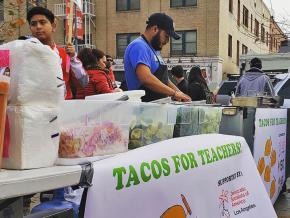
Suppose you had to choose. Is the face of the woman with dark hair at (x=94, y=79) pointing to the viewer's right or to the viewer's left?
to the viewer's right

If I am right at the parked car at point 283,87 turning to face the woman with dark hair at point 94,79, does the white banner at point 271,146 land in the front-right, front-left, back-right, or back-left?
front-left

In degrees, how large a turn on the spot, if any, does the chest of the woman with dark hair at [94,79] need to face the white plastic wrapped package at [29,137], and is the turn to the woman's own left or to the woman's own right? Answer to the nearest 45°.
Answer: approximately 90° to the woman's own right

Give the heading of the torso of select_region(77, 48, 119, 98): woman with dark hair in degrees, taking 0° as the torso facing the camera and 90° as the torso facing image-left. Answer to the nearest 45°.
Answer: approximately 270°

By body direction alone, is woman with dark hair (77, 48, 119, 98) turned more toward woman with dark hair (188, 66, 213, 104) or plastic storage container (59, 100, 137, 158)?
the woman with dark hair

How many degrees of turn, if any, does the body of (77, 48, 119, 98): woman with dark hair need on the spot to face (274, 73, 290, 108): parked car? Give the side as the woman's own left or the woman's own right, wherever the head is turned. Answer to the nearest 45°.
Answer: approximately 45° to the woman's own left

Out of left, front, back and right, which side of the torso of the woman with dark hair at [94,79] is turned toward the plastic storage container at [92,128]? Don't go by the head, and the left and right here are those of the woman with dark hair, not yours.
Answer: right

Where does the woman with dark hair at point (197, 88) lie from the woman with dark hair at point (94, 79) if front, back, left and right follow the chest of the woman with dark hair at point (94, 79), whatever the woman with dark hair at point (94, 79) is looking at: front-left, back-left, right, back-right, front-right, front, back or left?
front-left

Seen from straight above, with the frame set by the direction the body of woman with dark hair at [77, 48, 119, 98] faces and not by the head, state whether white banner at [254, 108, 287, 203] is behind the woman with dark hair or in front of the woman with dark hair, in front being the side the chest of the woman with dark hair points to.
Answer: in front

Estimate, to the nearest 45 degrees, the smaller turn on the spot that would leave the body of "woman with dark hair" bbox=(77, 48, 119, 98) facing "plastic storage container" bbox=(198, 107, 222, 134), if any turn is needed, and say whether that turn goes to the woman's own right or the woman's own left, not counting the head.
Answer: approximately 45° to the woman's own right
